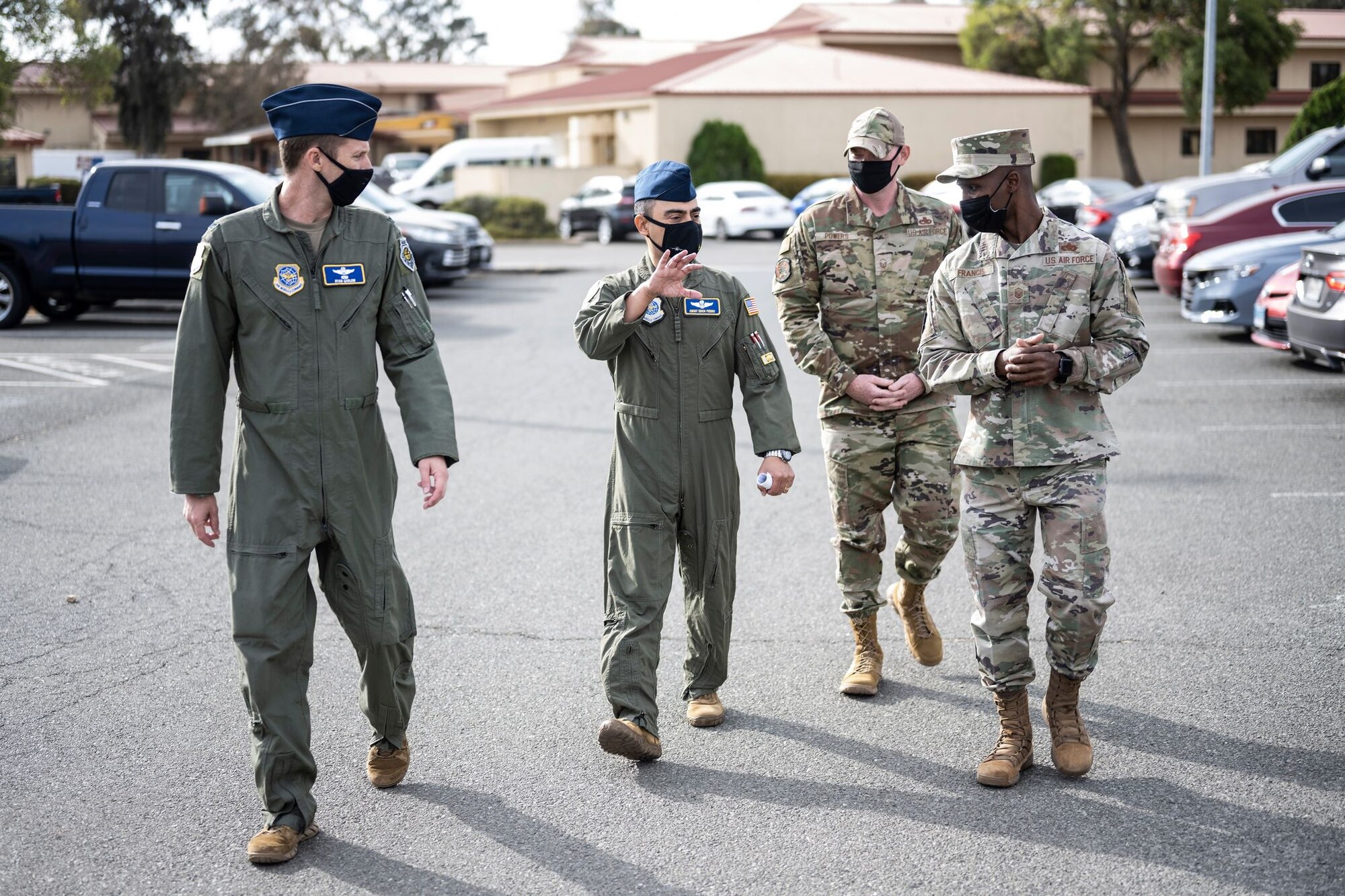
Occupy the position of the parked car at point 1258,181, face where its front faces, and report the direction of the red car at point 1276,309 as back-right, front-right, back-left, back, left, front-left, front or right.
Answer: front-left

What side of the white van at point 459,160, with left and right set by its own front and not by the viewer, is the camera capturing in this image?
left

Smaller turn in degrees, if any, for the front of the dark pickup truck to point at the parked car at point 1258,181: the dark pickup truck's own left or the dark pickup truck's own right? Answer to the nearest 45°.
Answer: approximately 45° to the dark pickup truck's own left

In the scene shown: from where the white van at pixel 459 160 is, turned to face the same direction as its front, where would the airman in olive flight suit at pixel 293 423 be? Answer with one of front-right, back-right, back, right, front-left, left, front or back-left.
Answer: left

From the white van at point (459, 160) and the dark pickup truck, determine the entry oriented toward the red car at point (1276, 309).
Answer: the dark pickup truck

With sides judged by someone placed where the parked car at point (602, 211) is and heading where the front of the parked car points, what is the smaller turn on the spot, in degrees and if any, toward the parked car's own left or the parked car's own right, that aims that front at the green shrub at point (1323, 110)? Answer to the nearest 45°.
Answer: approximately 180°

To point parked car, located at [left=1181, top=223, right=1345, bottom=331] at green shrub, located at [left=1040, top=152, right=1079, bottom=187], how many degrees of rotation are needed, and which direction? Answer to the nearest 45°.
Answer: approximately 135° to its right

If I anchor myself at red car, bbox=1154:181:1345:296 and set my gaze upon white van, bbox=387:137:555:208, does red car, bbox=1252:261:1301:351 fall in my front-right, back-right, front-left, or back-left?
back-left

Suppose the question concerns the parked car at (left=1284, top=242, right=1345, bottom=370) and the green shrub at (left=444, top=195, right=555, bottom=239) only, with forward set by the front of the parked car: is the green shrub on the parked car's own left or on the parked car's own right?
on the parked car's own left

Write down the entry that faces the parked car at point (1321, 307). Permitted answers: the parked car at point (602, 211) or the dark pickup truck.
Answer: the dark pickup truck

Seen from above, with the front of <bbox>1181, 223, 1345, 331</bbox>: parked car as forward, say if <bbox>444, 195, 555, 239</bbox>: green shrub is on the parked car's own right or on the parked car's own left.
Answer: on the parked car's own right
